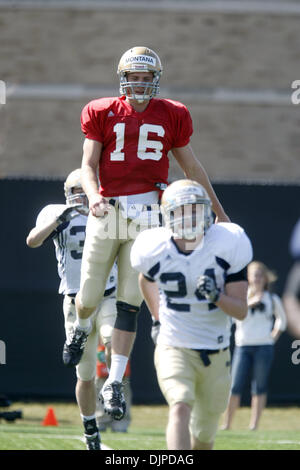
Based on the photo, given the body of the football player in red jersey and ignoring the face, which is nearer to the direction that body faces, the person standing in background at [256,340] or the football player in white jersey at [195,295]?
the football player in white jersey

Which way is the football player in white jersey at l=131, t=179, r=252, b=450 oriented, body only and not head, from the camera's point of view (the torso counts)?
toward the camera

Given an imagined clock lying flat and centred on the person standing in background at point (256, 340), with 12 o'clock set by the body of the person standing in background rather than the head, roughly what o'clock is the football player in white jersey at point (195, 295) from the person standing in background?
The football player in white jersey is roughly at 12 o'clock from the person standing in background.

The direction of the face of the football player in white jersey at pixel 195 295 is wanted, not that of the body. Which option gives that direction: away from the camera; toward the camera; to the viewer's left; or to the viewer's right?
toward the camera

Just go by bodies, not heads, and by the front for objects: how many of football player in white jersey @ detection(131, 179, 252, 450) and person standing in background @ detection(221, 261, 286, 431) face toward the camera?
2

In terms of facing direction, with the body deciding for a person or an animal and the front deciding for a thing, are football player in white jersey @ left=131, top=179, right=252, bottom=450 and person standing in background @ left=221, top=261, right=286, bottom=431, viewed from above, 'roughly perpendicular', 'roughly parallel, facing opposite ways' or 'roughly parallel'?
roughly parallel

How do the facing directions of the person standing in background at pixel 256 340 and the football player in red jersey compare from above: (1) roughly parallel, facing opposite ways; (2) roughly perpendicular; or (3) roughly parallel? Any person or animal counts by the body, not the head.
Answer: roughly parallel

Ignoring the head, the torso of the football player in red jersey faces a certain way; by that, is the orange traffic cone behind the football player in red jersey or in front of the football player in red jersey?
behind

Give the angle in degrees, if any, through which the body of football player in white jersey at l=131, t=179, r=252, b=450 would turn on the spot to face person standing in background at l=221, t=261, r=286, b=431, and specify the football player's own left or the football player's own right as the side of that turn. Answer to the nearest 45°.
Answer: approximately 180°

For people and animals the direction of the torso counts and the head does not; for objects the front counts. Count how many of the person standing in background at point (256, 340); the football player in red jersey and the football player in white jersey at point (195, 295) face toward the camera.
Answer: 3

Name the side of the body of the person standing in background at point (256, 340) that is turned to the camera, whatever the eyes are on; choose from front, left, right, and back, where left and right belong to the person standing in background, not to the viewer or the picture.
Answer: front

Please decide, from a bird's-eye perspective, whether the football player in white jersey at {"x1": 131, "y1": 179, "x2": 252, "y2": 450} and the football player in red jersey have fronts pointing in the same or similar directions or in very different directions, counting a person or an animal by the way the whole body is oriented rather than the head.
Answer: same or similar directions
